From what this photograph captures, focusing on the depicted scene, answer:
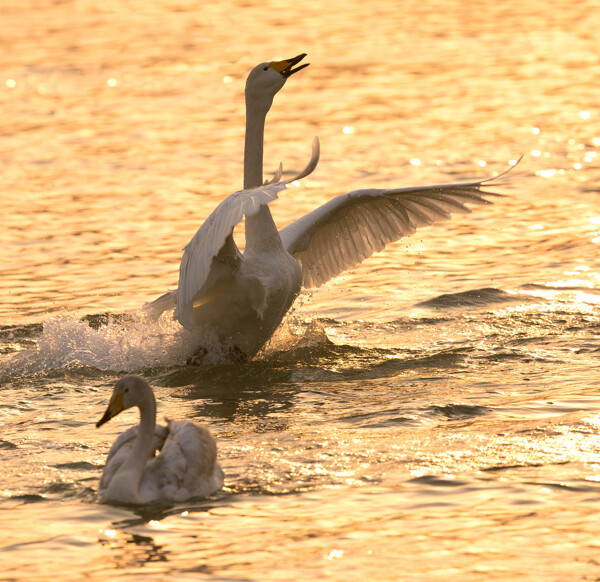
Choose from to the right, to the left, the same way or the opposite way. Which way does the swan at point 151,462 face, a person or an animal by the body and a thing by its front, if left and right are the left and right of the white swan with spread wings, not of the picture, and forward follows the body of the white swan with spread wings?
to the right

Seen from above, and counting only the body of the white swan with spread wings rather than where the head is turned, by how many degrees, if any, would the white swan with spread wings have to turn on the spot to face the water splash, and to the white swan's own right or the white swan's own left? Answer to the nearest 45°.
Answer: approximately 135° to the white swan's own right

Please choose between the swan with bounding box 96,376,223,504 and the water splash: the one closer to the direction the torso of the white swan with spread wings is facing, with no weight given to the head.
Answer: the swan

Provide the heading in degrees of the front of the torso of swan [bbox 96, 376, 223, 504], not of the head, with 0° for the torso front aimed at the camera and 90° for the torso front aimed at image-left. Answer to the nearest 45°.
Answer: approximately 45°

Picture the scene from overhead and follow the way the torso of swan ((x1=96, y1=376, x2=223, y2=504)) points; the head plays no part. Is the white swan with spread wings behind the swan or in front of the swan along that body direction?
behind

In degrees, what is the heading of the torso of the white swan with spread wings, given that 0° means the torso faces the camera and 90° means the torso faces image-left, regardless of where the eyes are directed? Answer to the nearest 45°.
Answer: approximately 315°
